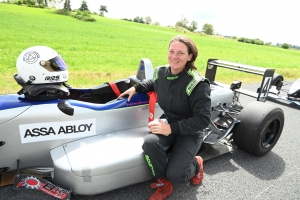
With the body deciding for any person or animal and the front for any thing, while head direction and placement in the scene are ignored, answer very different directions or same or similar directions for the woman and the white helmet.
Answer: very different directions

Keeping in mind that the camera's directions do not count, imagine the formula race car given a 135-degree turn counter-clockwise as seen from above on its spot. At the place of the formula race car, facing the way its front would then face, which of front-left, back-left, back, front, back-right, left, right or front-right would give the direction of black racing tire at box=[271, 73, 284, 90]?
front-left
